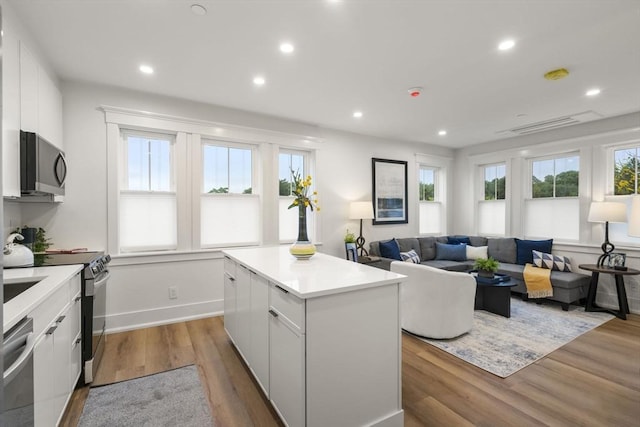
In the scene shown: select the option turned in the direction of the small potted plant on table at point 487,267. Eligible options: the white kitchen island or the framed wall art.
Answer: the framed wall art

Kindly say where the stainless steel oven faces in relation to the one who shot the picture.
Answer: facing to the right of the viewer

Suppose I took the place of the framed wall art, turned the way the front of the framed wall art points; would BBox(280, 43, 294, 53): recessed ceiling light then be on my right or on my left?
on my right

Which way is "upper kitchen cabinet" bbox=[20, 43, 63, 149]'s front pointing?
to the viewer's right

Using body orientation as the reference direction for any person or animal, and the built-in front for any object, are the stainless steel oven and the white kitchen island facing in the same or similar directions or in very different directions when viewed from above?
very different directions

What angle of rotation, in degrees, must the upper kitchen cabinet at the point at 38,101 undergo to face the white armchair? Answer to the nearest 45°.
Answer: approximately 45° to its right

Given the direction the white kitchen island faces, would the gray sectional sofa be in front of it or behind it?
behind

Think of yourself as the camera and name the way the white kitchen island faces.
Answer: facing the viewer and to the left of the viewer

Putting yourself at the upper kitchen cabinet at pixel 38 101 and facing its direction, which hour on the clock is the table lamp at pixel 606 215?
The table lamp is roughly at 1 o'clock from the upper kitchen cabinet.

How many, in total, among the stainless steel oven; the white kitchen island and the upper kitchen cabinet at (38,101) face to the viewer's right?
2

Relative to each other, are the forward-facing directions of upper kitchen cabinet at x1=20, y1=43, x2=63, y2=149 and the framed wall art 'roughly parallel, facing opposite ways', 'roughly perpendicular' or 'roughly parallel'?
roughly perpendicular

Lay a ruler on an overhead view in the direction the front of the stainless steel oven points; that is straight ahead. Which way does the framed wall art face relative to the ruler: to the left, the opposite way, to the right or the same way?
to the right

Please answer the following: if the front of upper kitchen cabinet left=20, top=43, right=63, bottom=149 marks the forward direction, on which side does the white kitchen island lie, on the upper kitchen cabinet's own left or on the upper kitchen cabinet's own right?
on the upper kitchen cabinet's own right

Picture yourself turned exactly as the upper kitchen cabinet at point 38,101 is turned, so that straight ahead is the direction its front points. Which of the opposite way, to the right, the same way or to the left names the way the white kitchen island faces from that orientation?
the opposite way
